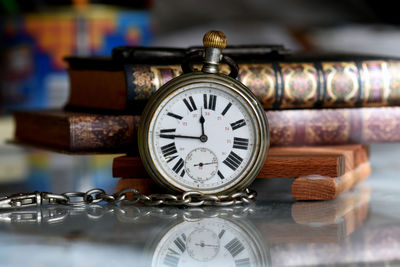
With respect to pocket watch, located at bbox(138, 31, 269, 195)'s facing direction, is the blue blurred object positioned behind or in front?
behind

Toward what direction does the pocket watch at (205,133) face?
toward the camera
